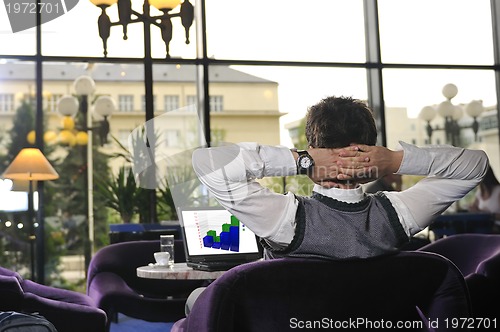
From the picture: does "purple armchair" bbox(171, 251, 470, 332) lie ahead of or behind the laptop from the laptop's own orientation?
ahead

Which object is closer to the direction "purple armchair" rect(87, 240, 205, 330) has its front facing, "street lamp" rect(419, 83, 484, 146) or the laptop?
the laptop

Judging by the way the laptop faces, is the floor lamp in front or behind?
behind

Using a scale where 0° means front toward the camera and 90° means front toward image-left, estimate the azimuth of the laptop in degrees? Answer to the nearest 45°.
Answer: approximately 0°

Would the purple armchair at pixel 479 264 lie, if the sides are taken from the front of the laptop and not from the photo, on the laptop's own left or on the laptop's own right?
on the laptop's own left

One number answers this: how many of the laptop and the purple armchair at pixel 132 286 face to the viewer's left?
0
